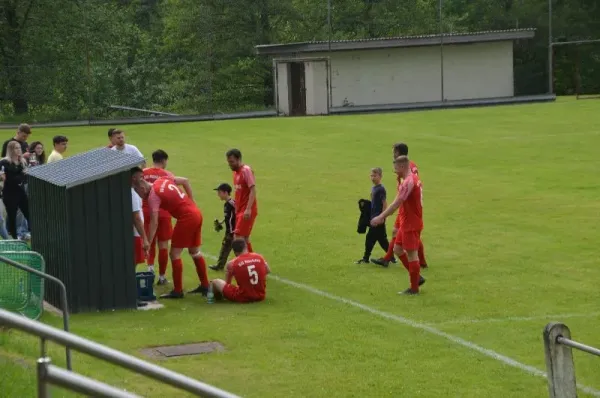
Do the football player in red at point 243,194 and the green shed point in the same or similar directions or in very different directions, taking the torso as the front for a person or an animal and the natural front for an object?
very different directions

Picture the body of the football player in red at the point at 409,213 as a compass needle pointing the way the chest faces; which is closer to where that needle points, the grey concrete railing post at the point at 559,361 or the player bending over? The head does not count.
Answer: the player bending over

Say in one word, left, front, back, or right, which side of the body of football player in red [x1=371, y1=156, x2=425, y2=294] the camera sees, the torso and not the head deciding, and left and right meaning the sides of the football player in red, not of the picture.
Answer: left

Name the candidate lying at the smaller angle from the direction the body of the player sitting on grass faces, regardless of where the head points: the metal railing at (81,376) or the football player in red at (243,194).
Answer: the football player in red

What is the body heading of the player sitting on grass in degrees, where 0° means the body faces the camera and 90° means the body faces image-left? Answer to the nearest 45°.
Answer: approximately 135°

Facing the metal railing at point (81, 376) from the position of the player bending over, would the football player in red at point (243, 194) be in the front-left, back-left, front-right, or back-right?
back-left

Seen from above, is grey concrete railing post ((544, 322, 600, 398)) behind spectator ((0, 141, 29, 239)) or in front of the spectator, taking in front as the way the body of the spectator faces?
in front

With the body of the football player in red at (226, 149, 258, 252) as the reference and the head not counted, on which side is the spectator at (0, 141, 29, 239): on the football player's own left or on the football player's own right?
on the football player's own right

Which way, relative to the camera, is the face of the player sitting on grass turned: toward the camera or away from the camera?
away from the camera
